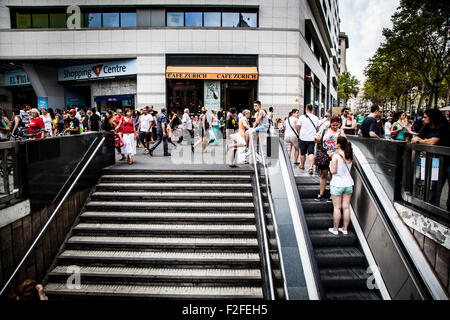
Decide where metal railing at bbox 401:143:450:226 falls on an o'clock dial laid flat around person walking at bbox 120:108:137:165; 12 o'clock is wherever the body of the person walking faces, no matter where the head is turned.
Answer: The metal railing is roughly at 11 o'clock from the person walking.

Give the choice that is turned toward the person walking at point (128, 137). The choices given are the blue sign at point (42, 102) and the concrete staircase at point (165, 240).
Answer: the blue sign

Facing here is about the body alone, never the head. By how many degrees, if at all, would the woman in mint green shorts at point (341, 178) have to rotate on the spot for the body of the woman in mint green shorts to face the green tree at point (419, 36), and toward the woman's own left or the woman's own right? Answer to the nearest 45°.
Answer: approximately 45° to the woman's own right

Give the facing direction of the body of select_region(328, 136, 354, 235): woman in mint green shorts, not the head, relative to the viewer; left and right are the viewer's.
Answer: facing away from the viewer and to the left of the viewer

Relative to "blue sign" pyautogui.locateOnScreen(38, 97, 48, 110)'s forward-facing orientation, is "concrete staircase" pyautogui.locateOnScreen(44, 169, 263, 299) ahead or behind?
ahead

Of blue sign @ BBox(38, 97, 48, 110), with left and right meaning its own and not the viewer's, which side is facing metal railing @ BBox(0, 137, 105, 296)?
front

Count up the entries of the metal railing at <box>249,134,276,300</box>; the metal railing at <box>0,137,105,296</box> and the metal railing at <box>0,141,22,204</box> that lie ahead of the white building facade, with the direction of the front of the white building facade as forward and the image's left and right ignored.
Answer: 3

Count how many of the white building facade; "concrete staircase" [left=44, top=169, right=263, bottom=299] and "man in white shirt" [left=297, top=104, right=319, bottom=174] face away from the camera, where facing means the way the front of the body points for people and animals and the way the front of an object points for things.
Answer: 1

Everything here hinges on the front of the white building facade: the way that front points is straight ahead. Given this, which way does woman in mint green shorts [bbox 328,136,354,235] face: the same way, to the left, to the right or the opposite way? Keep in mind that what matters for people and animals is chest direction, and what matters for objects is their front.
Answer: the opposite way

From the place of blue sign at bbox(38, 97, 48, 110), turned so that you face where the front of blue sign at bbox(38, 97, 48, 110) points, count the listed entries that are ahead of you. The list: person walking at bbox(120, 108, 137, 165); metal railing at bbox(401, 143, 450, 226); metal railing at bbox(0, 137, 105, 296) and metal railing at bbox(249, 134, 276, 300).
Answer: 4

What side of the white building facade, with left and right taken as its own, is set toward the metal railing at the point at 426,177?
front
